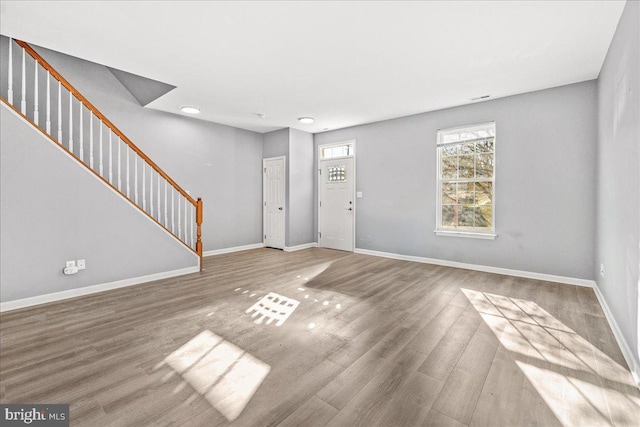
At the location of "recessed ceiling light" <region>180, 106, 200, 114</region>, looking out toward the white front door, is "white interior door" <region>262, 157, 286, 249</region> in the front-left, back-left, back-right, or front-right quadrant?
front-left

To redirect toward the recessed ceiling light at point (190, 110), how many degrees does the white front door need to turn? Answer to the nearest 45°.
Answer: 0° — it already faces it

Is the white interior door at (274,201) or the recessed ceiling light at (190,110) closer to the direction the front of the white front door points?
the recessed ceiling light

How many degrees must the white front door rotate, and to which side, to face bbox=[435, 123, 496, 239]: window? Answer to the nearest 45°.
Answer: approximately 90° to its left

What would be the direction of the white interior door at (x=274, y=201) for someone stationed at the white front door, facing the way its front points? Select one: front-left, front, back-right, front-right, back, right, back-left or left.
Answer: front-right

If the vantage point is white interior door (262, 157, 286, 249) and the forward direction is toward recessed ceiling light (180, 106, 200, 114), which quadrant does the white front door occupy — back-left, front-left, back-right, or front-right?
back-left

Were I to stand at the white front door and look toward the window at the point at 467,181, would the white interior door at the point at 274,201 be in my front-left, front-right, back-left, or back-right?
back-right

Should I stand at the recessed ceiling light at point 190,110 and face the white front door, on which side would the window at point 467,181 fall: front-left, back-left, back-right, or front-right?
front-right

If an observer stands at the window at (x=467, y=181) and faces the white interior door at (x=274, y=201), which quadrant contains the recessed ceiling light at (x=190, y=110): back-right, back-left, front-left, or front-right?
front-left

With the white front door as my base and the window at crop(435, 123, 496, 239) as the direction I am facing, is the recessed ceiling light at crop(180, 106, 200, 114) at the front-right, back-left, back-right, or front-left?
back-right

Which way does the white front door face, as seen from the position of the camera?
facing the viewer and to the left of the viewer

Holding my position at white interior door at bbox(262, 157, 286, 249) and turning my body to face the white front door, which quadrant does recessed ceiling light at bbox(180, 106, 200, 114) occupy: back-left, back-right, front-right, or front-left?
back-right

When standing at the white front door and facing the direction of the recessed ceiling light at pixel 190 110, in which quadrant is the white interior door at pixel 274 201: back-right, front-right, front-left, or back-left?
front-right
